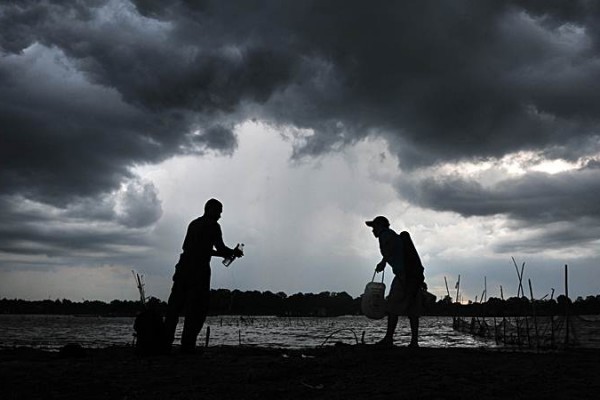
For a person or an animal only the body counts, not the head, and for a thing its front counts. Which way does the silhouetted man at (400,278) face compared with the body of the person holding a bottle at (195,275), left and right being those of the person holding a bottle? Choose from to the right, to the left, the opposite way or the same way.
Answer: the opposite way

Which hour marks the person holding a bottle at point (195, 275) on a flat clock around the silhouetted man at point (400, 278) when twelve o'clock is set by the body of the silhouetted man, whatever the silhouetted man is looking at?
The person holding a bottle is roughly at 11 o'clock from the silhouetted man.

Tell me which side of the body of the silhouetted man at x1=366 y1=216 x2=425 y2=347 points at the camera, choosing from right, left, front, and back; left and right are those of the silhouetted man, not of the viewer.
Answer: left

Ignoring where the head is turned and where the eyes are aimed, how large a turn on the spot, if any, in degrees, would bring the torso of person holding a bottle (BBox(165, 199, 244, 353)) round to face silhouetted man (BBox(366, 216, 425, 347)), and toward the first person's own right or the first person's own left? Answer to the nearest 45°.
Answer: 0° — they already face them

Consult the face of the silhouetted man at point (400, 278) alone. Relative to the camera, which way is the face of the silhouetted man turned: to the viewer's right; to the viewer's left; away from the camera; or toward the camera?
to the viewer's left

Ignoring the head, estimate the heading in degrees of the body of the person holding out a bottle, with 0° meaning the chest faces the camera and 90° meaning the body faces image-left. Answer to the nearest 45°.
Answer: approximately 270°

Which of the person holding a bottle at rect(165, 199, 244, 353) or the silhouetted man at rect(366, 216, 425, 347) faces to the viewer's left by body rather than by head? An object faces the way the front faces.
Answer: the silhouetted man

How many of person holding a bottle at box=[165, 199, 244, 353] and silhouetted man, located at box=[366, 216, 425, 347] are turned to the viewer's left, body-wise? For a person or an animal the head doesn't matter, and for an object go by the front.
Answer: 1
